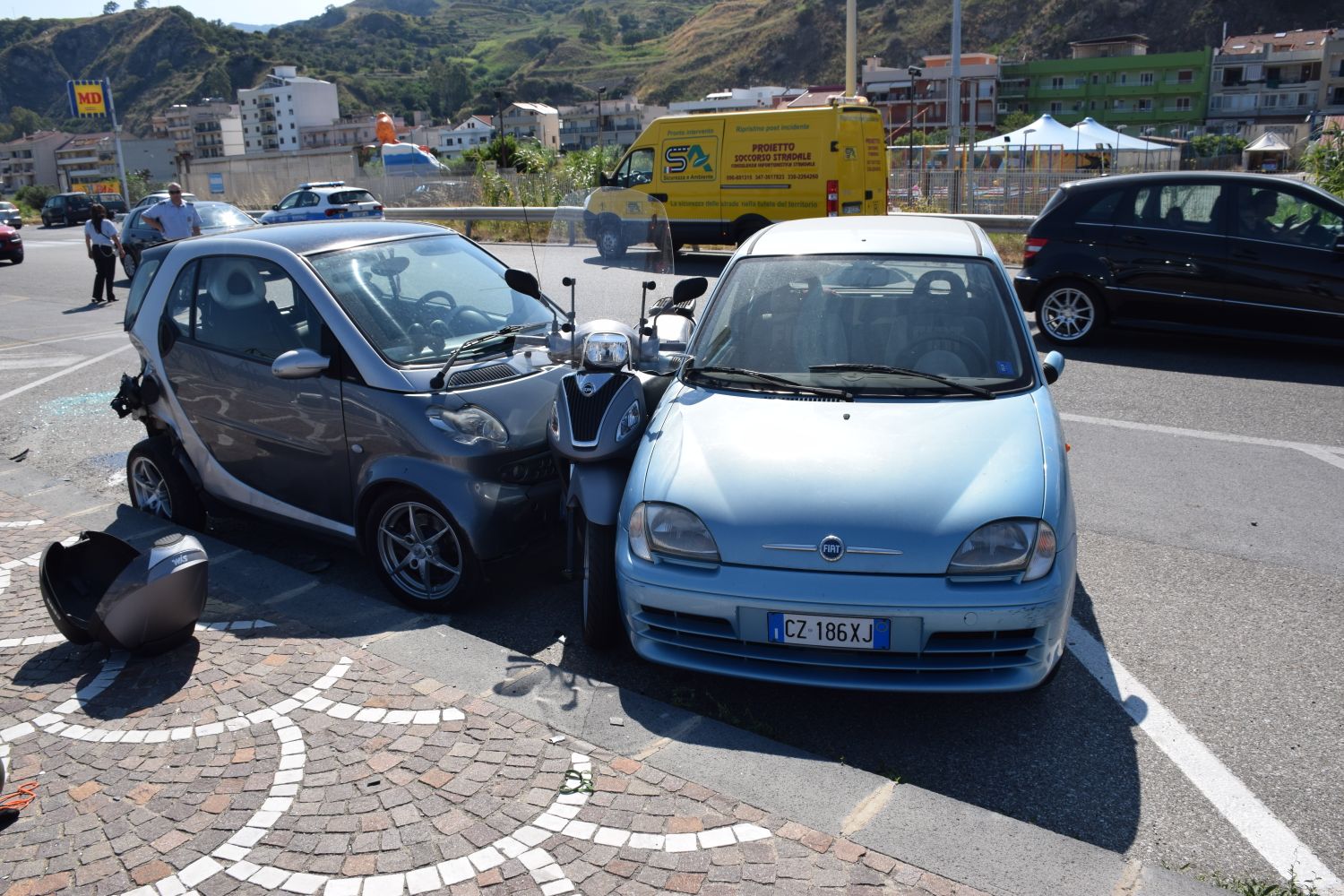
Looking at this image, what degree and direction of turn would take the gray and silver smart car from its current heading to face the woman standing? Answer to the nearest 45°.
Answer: approximately 135° to its left

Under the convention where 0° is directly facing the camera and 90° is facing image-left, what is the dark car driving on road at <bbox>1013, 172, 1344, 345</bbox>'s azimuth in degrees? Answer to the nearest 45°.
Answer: approximately 270°

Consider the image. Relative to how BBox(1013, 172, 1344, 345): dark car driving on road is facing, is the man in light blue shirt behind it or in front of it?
behind

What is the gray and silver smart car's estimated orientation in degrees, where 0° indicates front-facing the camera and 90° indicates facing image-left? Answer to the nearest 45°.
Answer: approximately 315°

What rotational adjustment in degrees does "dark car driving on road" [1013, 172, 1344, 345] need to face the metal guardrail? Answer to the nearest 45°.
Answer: approximately 135° to its left

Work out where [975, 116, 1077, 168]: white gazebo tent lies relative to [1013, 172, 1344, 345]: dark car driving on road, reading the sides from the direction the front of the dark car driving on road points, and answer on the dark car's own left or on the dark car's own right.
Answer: on the dark car's own left

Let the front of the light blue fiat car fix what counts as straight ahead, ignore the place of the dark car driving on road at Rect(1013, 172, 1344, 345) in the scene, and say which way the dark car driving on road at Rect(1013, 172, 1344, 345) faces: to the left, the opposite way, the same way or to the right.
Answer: to the left

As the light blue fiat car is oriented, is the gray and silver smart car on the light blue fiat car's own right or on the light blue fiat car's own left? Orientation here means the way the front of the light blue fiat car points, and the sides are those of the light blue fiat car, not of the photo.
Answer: on the light blue fiat car's own right

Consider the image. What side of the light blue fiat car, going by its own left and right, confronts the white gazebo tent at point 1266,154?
back

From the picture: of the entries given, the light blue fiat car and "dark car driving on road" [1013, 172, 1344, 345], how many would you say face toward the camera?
1

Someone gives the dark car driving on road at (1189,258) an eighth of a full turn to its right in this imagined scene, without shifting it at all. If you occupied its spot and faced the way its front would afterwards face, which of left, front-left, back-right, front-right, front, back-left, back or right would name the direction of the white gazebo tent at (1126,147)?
back-left
